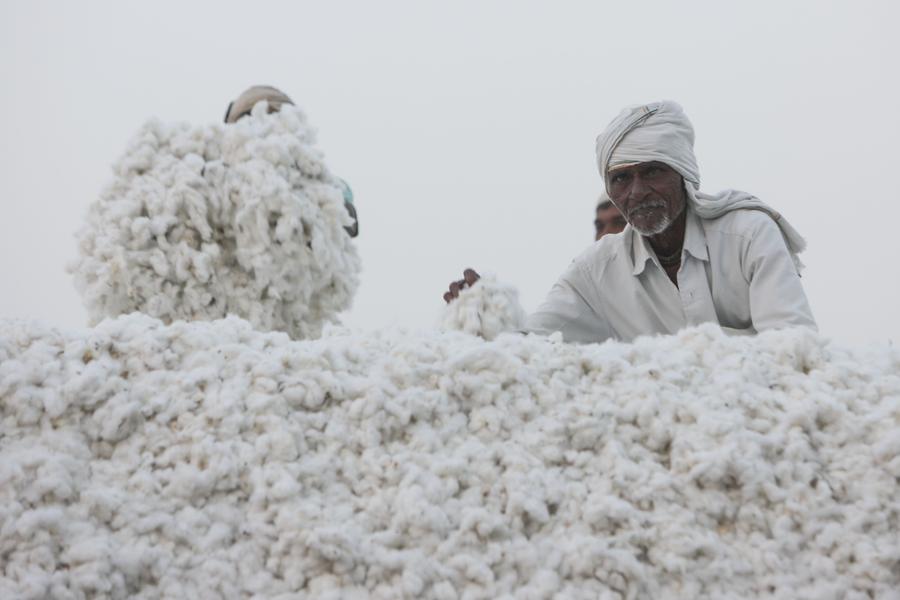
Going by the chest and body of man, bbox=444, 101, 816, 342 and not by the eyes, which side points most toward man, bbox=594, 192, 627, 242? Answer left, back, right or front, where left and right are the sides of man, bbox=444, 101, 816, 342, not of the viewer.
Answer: back

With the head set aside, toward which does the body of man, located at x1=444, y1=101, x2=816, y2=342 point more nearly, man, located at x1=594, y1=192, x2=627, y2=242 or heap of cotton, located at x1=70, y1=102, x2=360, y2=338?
the heap of cotton

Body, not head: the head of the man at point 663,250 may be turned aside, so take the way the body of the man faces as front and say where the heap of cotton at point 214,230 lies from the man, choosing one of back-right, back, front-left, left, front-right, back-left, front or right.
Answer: front-right

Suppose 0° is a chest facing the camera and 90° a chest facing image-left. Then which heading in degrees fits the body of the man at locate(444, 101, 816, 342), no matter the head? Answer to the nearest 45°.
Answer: approximately 0°

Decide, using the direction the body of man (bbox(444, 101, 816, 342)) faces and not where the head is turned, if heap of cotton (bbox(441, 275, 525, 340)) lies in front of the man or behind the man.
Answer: in front
